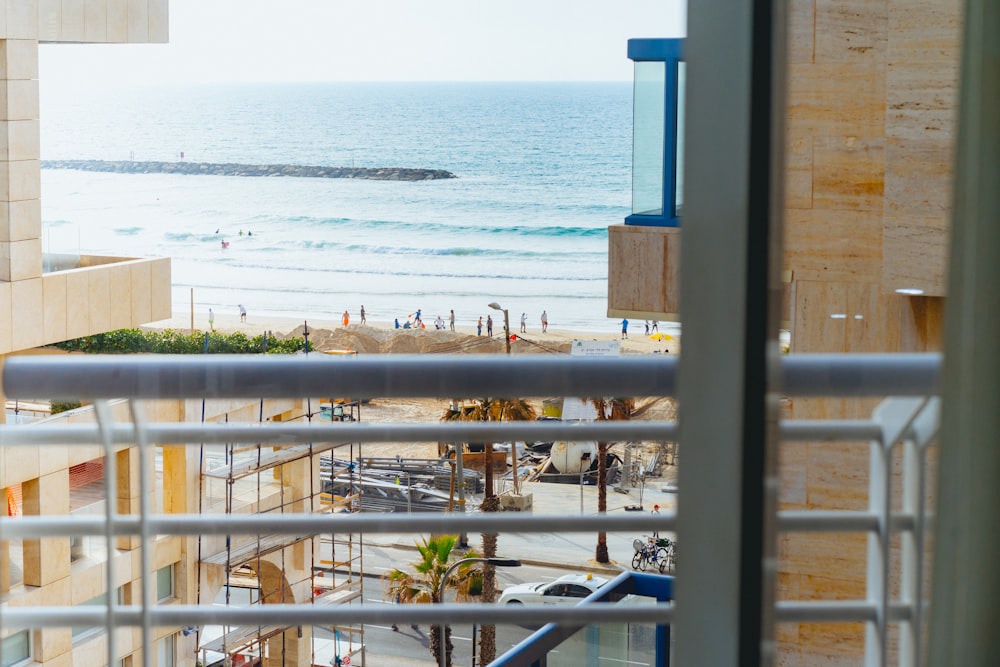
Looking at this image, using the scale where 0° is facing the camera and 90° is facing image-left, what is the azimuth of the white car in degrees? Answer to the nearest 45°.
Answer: approximately 90°

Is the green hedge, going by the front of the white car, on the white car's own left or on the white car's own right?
on the white car's own right

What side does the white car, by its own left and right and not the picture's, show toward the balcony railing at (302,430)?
left

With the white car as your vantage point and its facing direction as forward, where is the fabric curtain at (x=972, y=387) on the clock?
The fabric curtain is roughly at 9 o'clock from the white car.

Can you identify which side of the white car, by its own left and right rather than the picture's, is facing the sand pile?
right
